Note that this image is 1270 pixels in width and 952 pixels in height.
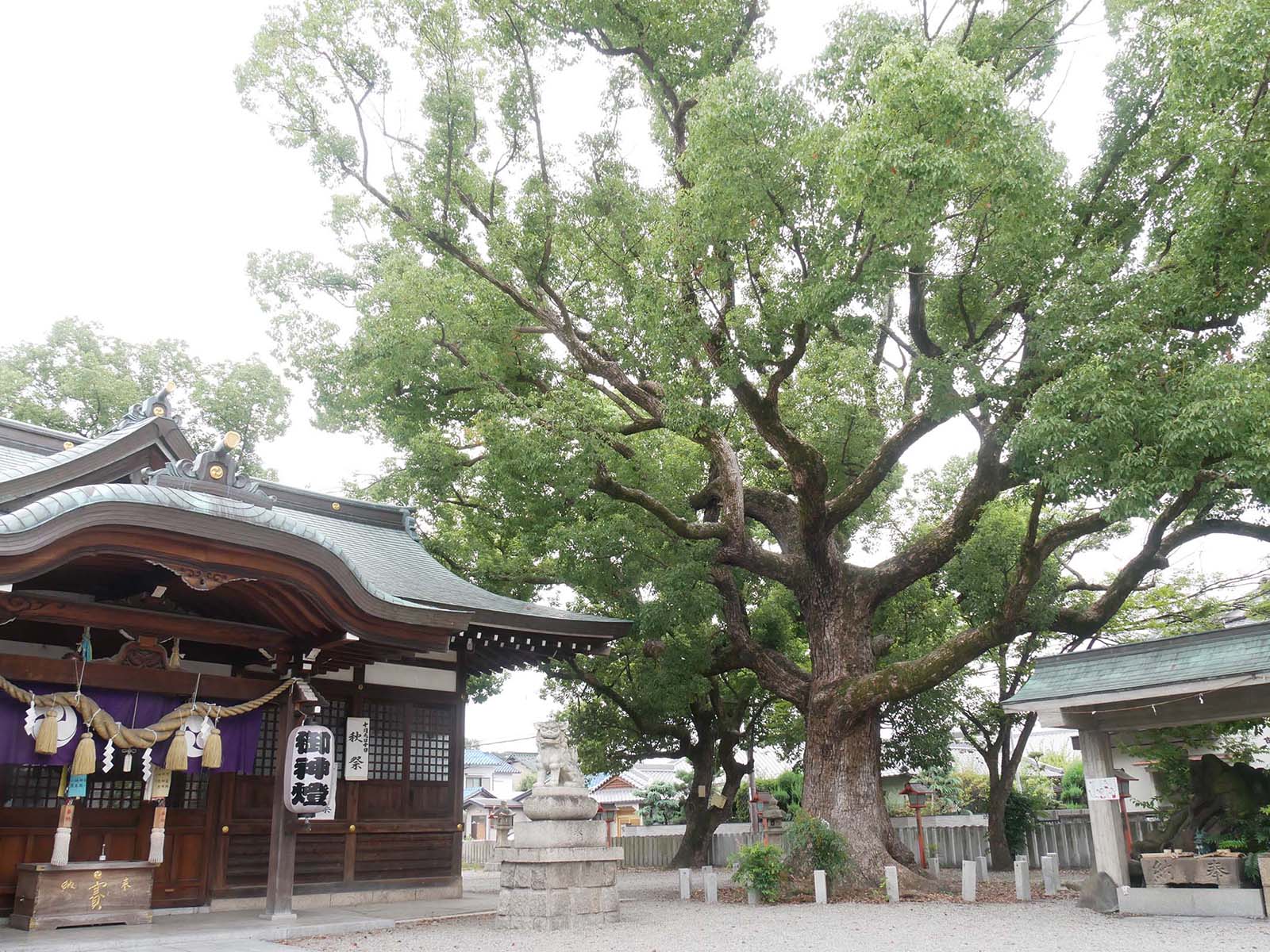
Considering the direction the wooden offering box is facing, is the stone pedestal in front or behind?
in front

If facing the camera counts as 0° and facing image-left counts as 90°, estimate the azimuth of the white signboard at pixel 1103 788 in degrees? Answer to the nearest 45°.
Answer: approximately 0°

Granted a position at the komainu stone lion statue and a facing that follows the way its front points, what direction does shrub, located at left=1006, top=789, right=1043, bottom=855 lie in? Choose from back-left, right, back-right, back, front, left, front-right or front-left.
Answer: back

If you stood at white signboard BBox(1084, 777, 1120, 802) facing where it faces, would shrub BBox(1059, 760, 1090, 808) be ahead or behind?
behind

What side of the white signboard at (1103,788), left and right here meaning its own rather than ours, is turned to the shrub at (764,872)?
right

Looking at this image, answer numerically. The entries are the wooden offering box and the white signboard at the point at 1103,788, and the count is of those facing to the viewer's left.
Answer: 0

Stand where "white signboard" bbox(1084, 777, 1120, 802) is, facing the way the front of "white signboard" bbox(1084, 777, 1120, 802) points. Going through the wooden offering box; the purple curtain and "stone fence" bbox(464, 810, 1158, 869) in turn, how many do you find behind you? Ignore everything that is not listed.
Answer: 1

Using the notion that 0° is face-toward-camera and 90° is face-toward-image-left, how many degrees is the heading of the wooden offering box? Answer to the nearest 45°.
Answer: approximately 315°

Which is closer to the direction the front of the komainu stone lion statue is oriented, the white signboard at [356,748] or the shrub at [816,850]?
the white signboard
